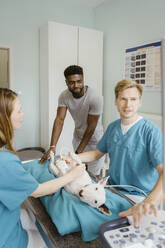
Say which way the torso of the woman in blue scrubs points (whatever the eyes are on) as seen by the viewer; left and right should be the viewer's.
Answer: facing away from the viewer and to the right of the viewer

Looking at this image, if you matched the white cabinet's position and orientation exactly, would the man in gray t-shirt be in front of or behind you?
in front

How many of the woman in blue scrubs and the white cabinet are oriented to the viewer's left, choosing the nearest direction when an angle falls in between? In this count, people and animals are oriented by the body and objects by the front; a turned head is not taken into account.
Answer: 0

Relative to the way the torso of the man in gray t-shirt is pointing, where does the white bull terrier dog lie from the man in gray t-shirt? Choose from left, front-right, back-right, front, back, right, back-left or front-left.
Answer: front-left

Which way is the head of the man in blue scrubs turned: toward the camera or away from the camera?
toward the camera

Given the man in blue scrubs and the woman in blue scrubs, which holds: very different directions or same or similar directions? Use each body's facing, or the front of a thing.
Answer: very different directions

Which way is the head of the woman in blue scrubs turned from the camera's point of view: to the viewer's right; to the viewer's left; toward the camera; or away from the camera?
to the viewer's right

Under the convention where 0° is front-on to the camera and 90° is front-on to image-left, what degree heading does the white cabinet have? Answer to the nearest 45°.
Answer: approximately 315°

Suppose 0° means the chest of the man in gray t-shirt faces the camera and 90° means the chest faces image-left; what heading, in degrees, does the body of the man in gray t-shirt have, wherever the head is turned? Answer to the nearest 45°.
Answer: approximately 45°

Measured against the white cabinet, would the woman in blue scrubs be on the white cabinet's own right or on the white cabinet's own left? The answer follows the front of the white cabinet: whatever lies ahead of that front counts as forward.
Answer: on the white cabinet's own right

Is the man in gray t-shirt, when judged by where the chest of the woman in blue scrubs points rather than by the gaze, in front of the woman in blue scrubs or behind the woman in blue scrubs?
in front
